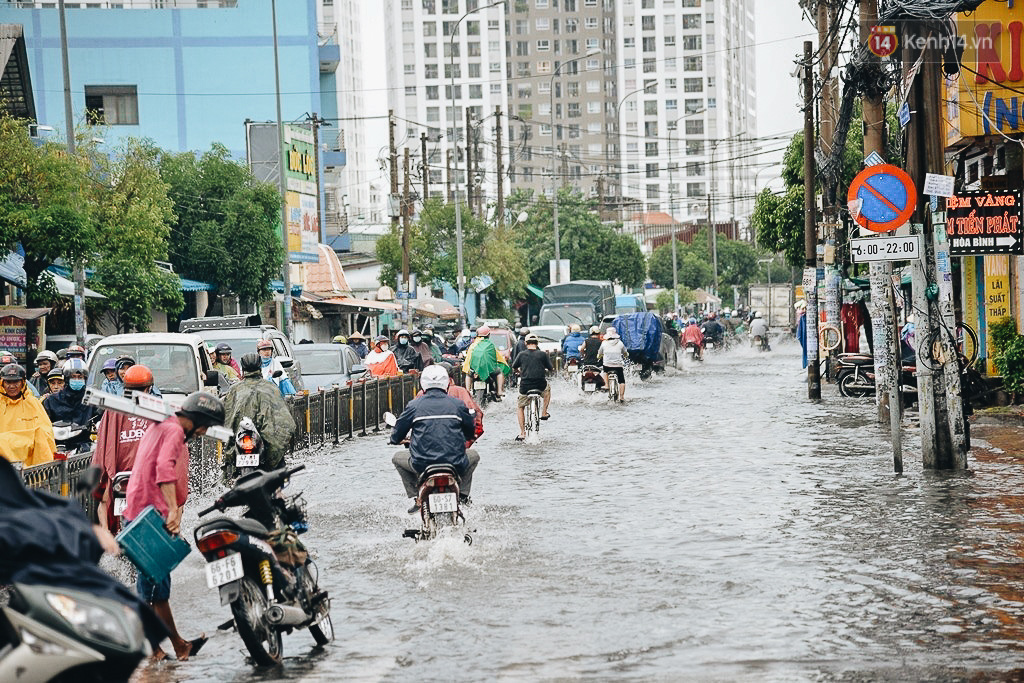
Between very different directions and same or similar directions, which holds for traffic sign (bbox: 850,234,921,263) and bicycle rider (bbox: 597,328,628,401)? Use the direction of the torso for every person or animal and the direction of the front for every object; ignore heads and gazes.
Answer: very different directions

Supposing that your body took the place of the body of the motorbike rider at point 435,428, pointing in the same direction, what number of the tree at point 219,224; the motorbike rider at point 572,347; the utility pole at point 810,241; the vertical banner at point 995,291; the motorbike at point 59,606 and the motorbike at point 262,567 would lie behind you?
2

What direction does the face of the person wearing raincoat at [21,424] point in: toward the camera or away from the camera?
toward the camera

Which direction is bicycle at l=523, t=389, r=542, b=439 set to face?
away from the camera

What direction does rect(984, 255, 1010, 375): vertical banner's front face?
toward the camera

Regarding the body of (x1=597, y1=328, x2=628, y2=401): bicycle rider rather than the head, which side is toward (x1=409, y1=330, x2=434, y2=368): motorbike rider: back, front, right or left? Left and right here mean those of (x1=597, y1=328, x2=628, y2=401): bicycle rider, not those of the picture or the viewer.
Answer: left

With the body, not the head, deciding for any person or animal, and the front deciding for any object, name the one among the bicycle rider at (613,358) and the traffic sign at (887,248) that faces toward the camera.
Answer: the traffic sign

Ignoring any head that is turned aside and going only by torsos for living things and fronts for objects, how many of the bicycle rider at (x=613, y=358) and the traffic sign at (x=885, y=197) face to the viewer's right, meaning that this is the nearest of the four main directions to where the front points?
0

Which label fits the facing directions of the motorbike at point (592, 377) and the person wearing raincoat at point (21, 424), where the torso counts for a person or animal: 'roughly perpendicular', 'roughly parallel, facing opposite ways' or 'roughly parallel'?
roughly parallel, facing opposite ways

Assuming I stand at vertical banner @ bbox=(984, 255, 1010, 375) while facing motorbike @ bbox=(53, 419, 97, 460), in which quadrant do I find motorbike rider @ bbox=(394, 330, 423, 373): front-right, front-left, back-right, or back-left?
front-right

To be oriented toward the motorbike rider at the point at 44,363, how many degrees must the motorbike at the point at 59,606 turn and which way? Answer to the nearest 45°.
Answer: approximately 135° to its left

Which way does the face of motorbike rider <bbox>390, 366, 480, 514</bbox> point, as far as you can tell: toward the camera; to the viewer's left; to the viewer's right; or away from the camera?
away from the camera

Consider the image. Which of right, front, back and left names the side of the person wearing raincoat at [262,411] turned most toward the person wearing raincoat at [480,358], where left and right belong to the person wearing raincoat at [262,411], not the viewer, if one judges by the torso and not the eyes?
front

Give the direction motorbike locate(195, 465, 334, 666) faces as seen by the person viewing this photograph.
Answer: facing away from the viewer and to the right of the viewer

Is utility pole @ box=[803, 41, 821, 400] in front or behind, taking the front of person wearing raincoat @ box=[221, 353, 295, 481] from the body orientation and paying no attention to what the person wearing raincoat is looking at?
in front

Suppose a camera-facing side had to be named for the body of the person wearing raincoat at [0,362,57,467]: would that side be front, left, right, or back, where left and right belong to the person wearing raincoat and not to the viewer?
front
